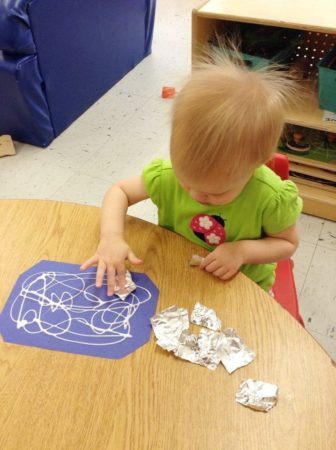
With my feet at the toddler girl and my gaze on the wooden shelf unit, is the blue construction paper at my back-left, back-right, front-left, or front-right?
back-left

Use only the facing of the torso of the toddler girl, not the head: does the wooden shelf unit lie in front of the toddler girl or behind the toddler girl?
behind
